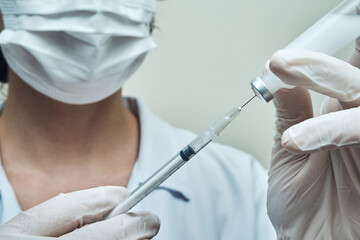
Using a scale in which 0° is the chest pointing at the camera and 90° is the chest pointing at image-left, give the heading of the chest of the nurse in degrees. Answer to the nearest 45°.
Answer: approximately 0°
